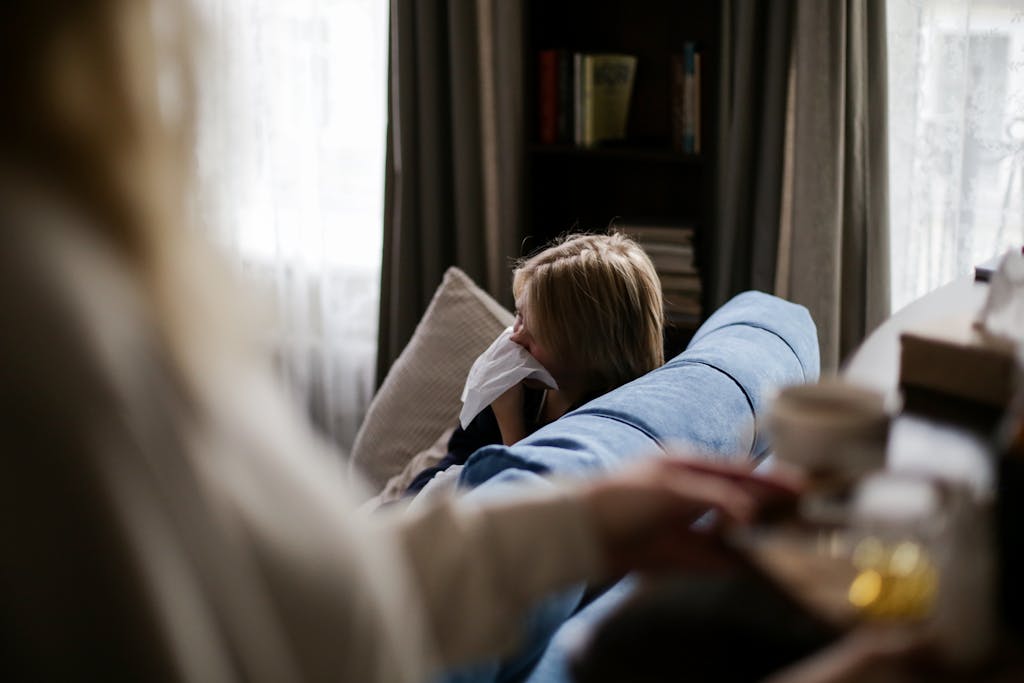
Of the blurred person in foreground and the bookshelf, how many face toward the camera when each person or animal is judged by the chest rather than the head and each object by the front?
1

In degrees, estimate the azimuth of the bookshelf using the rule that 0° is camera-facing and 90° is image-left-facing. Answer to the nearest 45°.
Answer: approximately 0°

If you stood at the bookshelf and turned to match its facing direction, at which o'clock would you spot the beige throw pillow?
The beige throw pillow is roughly at 1 o'clock from the bookshelf.

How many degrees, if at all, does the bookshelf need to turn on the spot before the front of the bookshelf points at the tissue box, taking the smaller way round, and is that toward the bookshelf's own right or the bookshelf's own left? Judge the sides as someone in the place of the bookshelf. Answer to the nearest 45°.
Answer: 0° — it already faces it

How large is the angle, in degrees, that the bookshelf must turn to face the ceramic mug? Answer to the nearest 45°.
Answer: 0° — it already faces it
